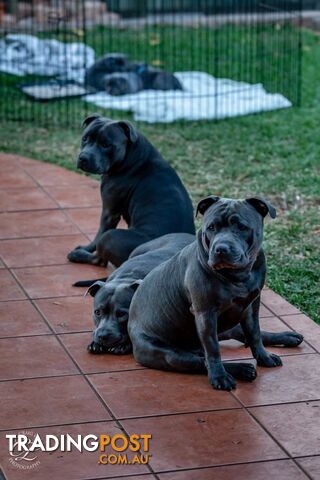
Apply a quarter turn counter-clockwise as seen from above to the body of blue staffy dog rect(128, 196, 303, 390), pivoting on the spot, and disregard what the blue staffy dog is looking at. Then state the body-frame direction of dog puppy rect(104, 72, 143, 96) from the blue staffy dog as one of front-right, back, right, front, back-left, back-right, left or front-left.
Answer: front-left

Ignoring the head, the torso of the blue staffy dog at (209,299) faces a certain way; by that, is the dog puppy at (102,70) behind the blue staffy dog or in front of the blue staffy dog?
behind

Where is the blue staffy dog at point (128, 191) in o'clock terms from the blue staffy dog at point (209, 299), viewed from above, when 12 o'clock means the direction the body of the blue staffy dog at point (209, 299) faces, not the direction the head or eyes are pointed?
the blue staffy dog at point (128, 191) is roughly at 7 o'clock from the blue staffy dog at point (209, 299).

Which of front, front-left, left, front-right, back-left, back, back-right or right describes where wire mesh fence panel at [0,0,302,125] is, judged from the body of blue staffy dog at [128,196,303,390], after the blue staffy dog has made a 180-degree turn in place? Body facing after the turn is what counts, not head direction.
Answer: front-right

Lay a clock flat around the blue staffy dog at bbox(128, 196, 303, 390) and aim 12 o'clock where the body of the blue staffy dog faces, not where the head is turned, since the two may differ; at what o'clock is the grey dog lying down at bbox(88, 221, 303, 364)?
The grey dog lying down is roughly at 6 o'clock from the blue staffy dog.

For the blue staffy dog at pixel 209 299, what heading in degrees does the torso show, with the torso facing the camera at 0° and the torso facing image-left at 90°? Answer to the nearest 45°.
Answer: approximately 315°
